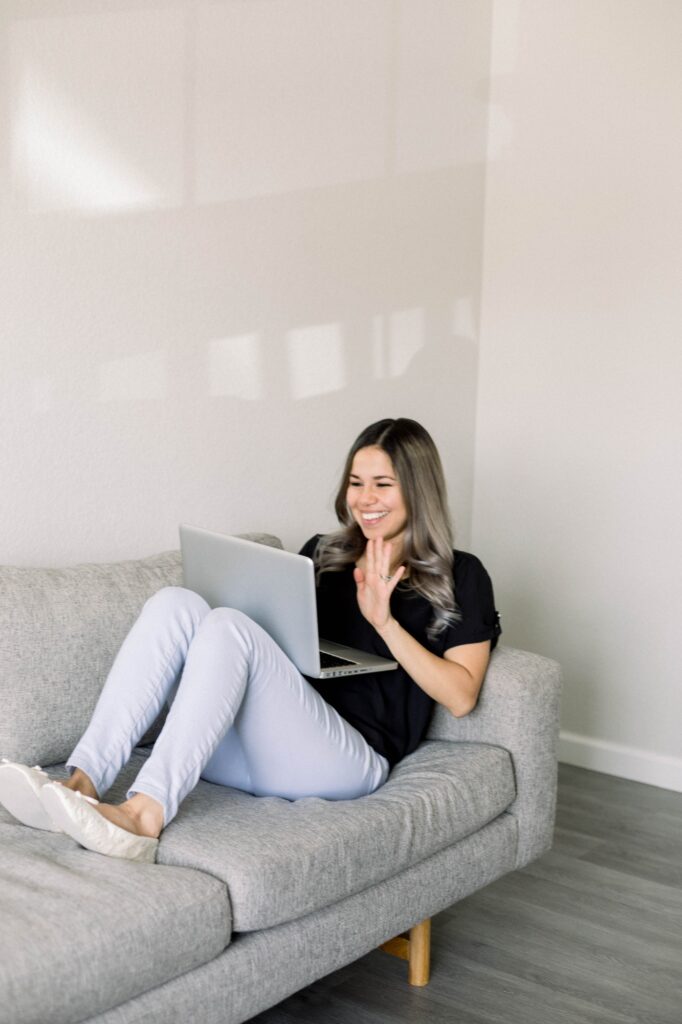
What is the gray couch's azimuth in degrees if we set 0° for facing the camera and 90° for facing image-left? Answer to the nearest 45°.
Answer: approximately 315°

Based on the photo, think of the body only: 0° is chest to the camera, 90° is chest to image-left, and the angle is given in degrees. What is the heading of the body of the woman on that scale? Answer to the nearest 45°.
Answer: approximately 45°

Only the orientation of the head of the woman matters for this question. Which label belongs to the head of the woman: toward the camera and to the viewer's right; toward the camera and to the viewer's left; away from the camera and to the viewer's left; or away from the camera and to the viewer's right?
toward the camera and to the viewer's left
